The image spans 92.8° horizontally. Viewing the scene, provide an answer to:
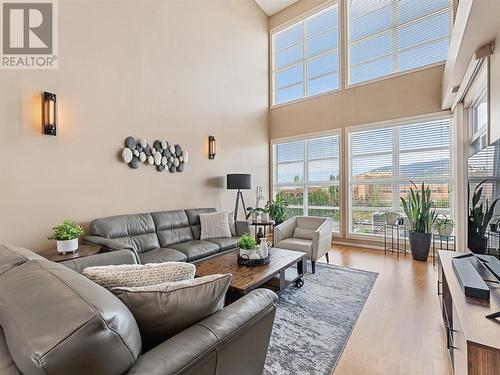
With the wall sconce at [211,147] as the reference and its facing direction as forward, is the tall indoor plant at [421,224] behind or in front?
in front

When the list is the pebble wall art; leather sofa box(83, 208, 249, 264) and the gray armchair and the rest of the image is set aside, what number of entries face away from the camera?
0

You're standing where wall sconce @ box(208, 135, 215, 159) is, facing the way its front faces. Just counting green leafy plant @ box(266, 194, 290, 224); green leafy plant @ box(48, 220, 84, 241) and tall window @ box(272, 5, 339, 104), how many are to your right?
1

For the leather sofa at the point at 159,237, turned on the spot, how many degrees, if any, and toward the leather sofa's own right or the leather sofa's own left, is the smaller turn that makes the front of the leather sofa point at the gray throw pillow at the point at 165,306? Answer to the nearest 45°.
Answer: approximately 45° to the leather sofa's own right

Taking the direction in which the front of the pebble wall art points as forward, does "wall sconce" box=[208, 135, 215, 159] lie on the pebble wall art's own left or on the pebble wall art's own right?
on the pebble wall art's own left

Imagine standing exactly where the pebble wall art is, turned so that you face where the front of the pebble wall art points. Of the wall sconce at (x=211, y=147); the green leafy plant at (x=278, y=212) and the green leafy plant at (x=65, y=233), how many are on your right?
1

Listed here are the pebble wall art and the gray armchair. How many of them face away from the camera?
0

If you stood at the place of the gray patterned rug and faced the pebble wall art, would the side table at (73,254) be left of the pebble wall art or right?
left

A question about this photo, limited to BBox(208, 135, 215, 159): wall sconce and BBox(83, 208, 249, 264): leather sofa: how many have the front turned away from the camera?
0

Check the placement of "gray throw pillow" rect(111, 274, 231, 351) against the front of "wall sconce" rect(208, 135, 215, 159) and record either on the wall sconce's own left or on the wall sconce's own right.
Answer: on the wall sconce's own right

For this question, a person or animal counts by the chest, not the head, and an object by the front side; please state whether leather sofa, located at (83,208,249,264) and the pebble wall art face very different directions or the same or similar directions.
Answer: same or similar directions

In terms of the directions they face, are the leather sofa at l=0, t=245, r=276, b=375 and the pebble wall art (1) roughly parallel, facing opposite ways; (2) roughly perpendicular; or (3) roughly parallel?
roughly perpendicular

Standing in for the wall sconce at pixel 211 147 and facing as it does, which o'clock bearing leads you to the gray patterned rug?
The gray patterned rug is roughly at 1 o'clock from the wall sconce.

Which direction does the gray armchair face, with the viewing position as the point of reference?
facing the viewer and to the left of the viewer

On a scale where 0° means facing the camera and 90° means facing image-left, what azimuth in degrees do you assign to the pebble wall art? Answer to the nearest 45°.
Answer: approximately 315°

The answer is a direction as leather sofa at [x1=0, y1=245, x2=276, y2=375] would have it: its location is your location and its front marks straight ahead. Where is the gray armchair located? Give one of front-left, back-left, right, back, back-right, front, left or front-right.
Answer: front

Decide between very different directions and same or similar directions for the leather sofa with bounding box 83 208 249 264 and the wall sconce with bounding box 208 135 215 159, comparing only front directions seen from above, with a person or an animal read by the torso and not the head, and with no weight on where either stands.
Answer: same or similar directions

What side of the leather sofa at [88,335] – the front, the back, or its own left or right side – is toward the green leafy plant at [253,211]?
front

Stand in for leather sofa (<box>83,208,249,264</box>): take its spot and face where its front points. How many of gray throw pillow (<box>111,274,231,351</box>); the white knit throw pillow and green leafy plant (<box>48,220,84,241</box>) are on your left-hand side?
0

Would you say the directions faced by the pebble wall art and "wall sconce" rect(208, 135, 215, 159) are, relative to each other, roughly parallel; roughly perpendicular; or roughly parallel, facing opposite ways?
roughly parallel
